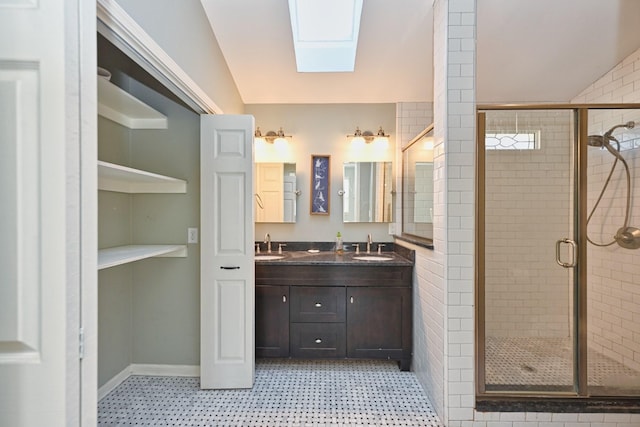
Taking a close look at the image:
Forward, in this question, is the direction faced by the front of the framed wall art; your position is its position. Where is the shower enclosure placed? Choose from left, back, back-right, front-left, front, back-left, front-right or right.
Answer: front-left

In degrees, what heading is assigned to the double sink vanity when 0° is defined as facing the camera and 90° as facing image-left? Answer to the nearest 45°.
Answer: approximately 0°

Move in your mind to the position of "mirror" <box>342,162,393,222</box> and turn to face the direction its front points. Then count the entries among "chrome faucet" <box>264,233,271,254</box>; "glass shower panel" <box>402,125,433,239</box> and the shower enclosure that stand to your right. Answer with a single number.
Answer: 1

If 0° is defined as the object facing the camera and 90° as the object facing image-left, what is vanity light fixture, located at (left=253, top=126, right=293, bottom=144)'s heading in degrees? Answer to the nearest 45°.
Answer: approximately 0°

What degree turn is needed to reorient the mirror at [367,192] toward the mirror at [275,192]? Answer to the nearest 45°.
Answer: approximately 90° to its right
